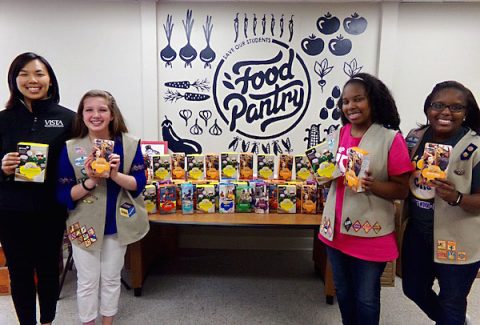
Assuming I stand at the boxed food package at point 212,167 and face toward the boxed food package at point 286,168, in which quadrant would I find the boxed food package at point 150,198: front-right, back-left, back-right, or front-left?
back-right

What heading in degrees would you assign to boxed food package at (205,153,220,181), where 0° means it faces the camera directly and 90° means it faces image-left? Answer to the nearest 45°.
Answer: approximately 0°
